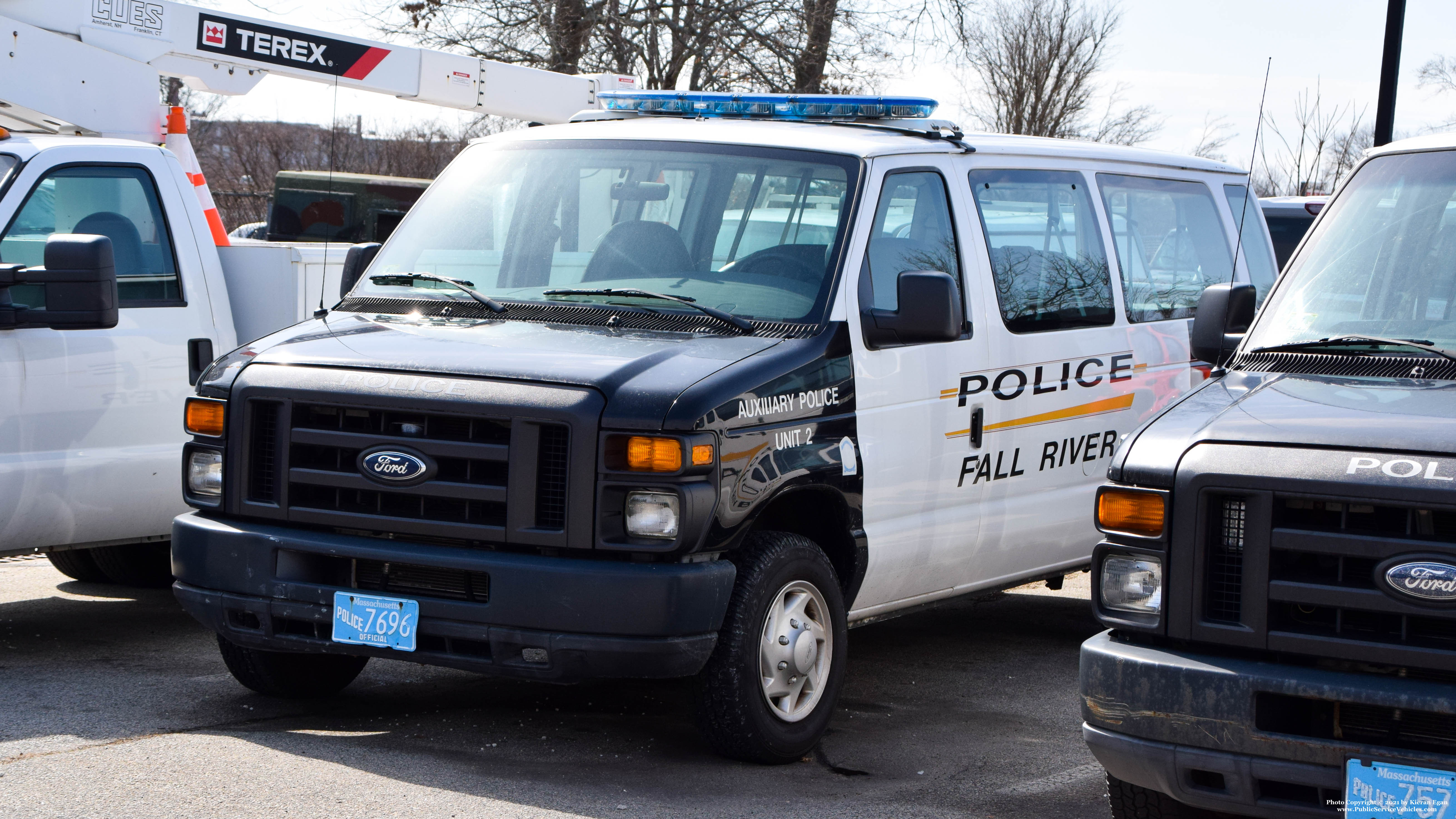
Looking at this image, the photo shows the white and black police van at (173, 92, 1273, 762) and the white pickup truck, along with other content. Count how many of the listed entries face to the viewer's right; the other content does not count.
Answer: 0

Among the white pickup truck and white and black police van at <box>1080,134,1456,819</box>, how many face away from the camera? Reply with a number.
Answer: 0

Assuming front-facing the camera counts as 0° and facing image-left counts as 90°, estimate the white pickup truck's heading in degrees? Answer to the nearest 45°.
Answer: approximately 45°

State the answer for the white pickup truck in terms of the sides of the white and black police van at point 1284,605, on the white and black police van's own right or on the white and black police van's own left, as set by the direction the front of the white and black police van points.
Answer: on the white and black police van's own right

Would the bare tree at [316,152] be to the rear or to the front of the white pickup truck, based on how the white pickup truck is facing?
to the rear

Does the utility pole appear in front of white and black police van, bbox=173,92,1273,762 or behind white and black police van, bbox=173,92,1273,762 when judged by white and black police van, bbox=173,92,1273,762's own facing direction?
behind

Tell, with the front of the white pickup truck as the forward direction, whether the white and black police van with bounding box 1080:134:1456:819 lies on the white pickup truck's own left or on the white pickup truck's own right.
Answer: on the white pickup truck's own left

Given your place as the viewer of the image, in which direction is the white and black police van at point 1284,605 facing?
facing the viewer and to the left of the viewer

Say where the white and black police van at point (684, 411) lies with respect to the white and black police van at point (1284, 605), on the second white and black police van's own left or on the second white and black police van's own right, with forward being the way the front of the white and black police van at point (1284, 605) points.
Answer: on the second white and black police van's own right

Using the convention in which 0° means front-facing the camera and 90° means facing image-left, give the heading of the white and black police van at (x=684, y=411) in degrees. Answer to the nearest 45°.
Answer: approximately 45°

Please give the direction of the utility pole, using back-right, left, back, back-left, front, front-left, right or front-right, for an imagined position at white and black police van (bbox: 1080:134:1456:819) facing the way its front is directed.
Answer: back-right

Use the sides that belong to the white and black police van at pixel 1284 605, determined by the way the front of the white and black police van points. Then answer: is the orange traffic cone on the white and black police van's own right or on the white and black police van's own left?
on the white and black police van's own right

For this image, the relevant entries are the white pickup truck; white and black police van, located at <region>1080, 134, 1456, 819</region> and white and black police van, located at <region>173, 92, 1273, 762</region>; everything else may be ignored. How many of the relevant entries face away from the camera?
0
